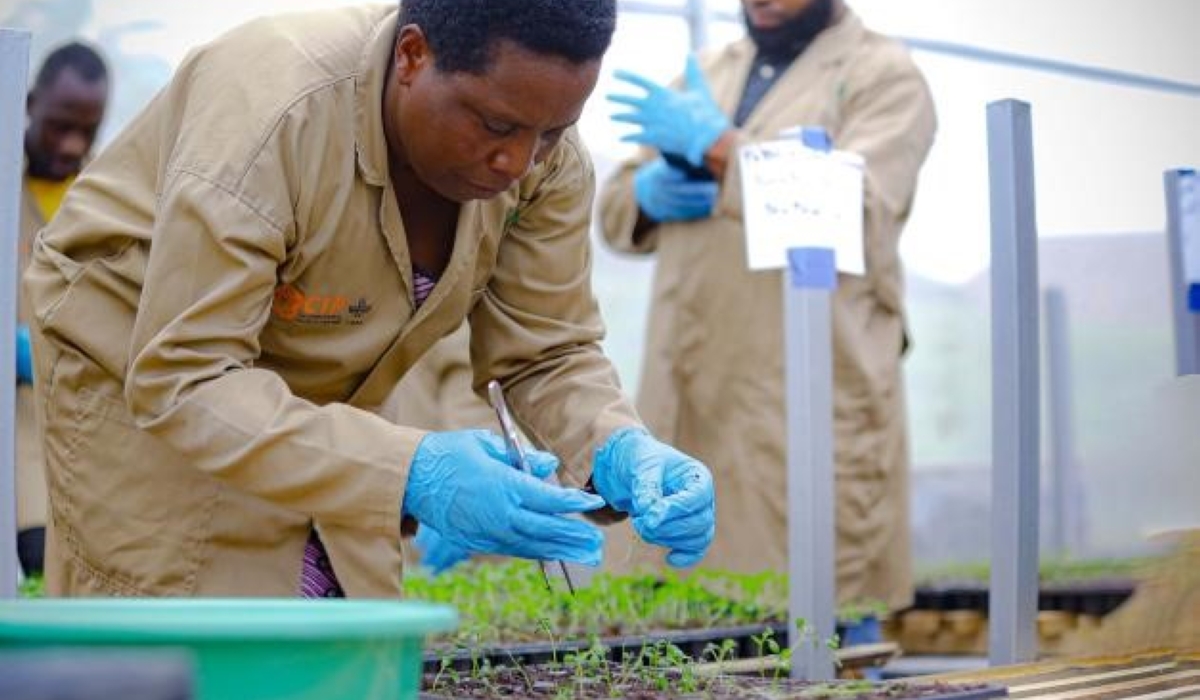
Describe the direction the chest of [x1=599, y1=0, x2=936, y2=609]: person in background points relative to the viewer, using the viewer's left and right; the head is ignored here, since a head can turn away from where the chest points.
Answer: facing the viewer and to the left of the viewer

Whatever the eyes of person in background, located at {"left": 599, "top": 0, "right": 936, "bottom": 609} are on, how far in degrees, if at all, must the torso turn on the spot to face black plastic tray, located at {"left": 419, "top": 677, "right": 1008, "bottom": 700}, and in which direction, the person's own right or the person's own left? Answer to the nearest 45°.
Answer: approximately 45° to the person's own left

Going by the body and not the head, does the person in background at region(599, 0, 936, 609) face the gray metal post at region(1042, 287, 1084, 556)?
no

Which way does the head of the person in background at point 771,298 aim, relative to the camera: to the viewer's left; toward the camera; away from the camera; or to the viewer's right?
toward the camera

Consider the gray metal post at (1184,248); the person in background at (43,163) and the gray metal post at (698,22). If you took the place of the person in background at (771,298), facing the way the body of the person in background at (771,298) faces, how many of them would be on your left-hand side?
1

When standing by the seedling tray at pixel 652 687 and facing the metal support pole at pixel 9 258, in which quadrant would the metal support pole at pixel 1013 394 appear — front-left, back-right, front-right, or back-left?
back-right

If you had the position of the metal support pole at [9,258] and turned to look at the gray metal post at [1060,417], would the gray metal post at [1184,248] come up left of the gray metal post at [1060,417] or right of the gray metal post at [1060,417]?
right

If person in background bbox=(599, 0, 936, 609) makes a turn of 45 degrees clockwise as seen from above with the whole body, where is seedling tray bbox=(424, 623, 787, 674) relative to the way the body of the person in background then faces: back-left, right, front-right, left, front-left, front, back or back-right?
left

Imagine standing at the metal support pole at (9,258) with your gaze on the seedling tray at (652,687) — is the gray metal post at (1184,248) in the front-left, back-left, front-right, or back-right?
front-left

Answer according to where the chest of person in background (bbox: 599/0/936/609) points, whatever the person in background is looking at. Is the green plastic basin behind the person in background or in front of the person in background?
in front

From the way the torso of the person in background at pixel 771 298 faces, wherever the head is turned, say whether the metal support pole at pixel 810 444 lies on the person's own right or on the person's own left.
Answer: on the person's own left

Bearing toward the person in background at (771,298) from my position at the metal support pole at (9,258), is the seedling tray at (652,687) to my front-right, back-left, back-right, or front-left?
front-right

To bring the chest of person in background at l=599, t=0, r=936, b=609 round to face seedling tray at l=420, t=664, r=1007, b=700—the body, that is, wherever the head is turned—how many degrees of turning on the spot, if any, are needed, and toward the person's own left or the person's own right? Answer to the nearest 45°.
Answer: approximately 45° to the person's own left
